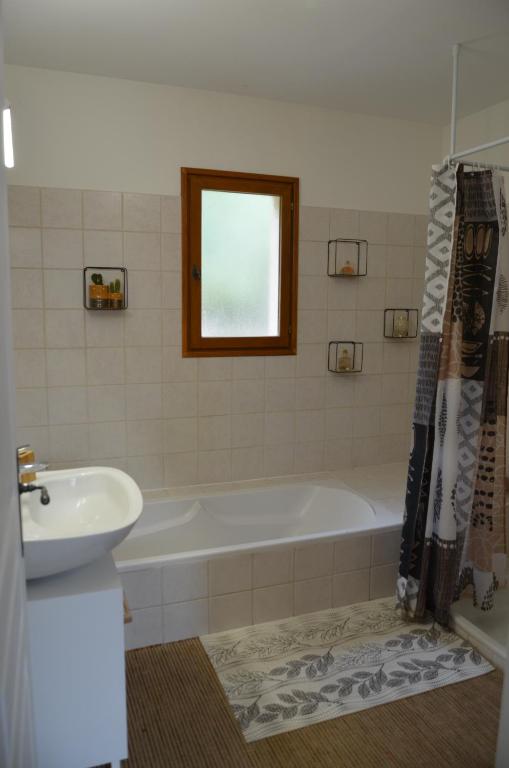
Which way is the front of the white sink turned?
to the viewer's right

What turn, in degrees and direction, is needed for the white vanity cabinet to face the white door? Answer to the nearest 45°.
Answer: approximately 90° to its right

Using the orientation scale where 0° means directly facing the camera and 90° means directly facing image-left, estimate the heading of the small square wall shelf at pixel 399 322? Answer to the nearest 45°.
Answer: approximately 0°

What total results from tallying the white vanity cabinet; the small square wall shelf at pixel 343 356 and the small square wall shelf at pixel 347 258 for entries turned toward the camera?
2

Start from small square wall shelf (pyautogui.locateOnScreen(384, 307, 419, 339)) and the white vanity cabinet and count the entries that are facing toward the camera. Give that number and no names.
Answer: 1

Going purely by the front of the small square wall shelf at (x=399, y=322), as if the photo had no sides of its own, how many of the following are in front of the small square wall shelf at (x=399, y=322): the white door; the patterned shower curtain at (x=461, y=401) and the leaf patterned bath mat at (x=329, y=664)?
3
